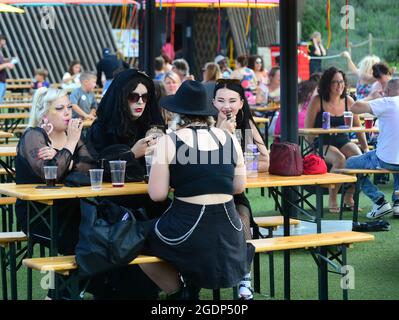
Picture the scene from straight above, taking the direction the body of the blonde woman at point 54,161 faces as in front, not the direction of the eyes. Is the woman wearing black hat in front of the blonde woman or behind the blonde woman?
in front

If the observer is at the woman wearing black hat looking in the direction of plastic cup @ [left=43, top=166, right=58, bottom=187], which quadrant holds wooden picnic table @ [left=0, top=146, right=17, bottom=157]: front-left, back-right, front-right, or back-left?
front-right

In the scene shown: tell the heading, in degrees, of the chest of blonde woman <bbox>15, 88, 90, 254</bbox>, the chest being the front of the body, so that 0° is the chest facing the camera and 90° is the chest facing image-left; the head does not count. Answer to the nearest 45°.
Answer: approximately 315°

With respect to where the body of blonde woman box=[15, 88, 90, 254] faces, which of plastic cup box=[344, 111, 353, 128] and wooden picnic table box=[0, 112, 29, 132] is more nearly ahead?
the plastic cup

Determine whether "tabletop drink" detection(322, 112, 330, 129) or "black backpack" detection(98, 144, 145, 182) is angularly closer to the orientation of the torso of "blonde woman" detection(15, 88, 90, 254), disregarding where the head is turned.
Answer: the black backpack

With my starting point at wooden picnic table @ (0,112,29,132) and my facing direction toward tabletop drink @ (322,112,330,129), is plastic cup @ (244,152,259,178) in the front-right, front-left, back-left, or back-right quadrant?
front-right

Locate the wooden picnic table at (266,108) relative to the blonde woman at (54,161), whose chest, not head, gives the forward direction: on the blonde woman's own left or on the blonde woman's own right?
on the blonde woman's own left

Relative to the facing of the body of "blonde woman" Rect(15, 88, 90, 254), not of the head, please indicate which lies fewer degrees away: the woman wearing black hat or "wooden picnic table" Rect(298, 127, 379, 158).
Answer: the woman wearing black hat

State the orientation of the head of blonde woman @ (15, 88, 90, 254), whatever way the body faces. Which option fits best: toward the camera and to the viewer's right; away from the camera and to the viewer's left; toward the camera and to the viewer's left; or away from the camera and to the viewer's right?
toward the camera and to the viewer's right

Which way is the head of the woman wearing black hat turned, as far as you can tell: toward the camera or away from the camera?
away from the camera

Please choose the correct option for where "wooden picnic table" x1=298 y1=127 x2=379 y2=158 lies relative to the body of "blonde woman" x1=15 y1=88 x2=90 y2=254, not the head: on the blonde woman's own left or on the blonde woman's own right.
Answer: on the blonde woman's own left
